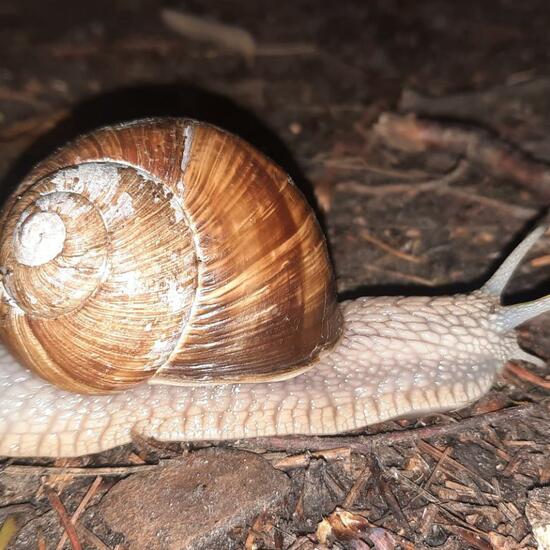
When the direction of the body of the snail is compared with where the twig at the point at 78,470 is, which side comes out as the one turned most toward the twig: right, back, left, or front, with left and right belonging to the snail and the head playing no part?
back

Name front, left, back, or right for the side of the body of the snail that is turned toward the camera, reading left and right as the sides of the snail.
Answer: right

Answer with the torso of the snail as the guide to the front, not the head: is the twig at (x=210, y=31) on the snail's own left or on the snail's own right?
on the snail's own left

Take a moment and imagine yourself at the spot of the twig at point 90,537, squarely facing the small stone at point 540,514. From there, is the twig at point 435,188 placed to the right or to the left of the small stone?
left

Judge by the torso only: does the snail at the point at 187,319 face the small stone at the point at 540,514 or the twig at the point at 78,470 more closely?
the small stone
